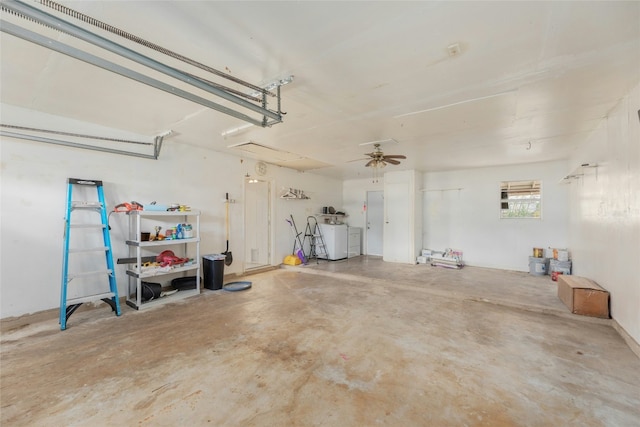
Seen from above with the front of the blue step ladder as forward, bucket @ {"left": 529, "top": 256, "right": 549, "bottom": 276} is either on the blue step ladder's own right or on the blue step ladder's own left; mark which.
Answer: on the blue step ladder's own left

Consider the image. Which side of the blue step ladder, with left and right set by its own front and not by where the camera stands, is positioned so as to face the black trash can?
left

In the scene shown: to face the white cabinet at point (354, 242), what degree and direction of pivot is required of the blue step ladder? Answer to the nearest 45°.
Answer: approximately 90° to its left

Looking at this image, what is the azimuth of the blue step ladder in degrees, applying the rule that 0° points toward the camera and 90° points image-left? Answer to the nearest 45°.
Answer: approximately 0°

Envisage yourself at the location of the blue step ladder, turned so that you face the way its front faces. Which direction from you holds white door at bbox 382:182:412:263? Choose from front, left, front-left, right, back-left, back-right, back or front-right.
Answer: left

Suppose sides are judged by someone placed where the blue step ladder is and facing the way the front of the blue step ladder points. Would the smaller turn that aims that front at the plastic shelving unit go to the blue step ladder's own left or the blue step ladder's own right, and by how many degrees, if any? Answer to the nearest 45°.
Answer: approximately 90° to the blue step ladder's own left

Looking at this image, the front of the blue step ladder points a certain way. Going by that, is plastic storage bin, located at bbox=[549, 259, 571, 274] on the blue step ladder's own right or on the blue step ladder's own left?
on the blue step ladder's own left

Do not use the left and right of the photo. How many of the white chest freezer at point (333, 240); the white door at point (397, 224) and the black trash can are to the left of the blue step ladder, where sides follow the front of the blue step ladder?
3
